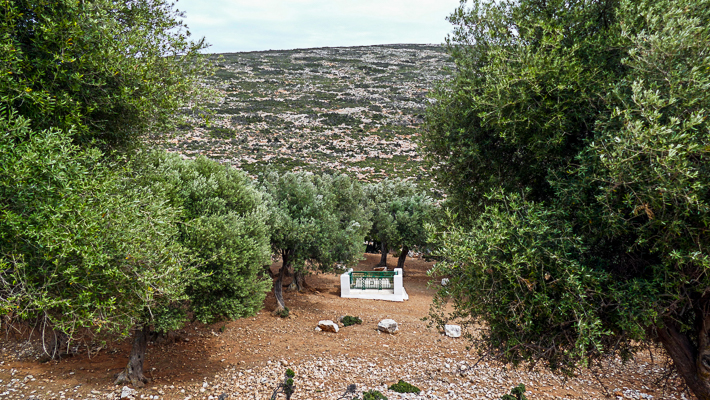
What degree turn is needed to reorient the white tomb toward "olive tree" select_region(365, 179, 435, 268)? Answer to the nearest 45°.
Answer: approximately 180°

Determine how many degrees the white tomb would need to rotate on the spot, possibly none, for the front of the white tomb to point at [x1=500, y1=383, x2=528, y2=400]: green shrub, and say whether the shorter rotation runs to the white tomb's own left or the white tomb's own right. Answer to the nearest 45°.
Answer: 0° — it already faces it

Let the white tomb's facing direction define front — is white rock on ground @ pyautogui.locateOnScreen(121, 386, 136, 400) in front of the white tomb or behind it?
in front

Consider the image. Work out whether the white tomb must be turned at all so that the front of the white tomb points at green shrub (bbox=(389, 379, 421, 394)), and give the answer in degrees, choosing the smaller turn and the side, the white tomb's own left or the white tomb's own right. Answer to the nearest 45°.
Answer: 0° — it already faces it

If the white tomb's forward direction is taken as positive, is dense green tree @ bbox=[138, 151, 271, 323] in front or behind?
in front

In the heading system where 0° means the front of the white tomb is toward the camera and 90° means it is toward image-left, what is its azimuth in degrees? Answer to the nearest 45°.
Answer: approximately 0°
